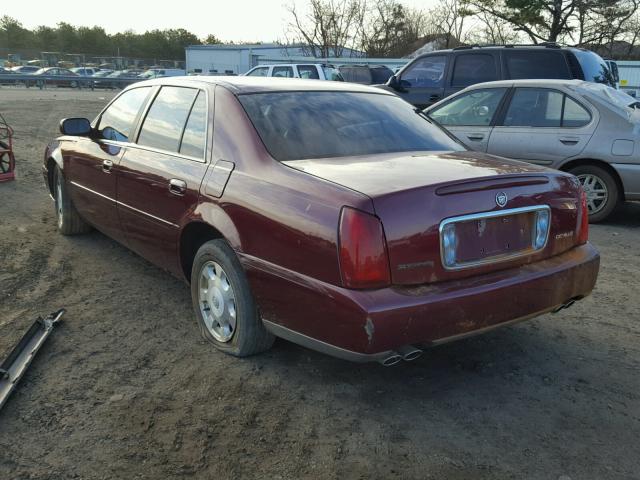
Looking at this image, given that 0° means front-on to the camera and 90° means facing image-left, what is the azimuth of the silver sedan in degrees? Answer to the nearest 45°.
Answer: approximately 135°

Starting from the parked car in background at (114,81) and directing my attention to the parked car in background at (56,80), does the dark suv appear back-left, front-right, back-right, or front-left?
back-left

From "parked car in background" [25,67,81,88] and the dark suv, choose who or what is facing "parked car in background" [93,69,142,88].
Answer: the dark suv

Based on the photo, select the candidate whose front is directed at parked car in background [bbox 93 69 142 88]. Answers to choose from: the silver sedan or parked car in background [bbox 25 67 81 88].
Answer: the silver sedan

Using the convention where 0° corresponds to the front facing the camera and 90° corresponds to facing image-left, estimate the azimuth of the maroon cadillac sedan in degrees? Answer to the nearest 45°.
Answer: approximately 135°
